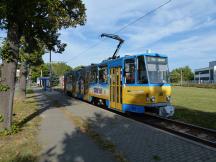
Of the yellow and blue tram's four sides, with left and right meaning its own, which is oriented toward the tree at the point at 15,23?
right

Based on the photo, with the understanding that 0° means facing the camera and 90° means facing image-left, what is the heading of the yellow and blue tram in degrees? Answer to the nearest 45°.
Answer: approximately 315°
